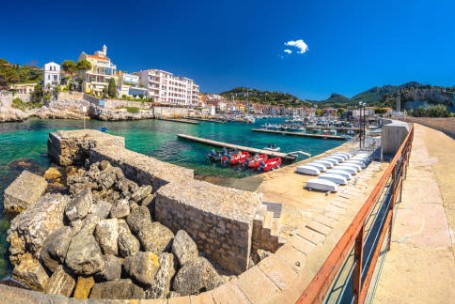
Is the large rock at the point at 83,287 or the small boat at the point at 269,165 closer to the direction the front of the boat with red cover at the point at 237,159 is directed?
the small boat

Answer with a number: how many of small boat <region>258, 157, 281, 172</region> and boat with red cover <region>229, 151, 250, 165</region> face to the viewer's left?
0

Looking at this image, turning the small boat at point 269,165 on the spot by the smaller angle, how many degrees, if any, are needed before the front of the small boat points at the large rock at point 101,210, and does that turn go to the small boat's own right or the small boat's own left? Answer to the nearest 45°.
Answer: approximately 135° to the small boat's own right
